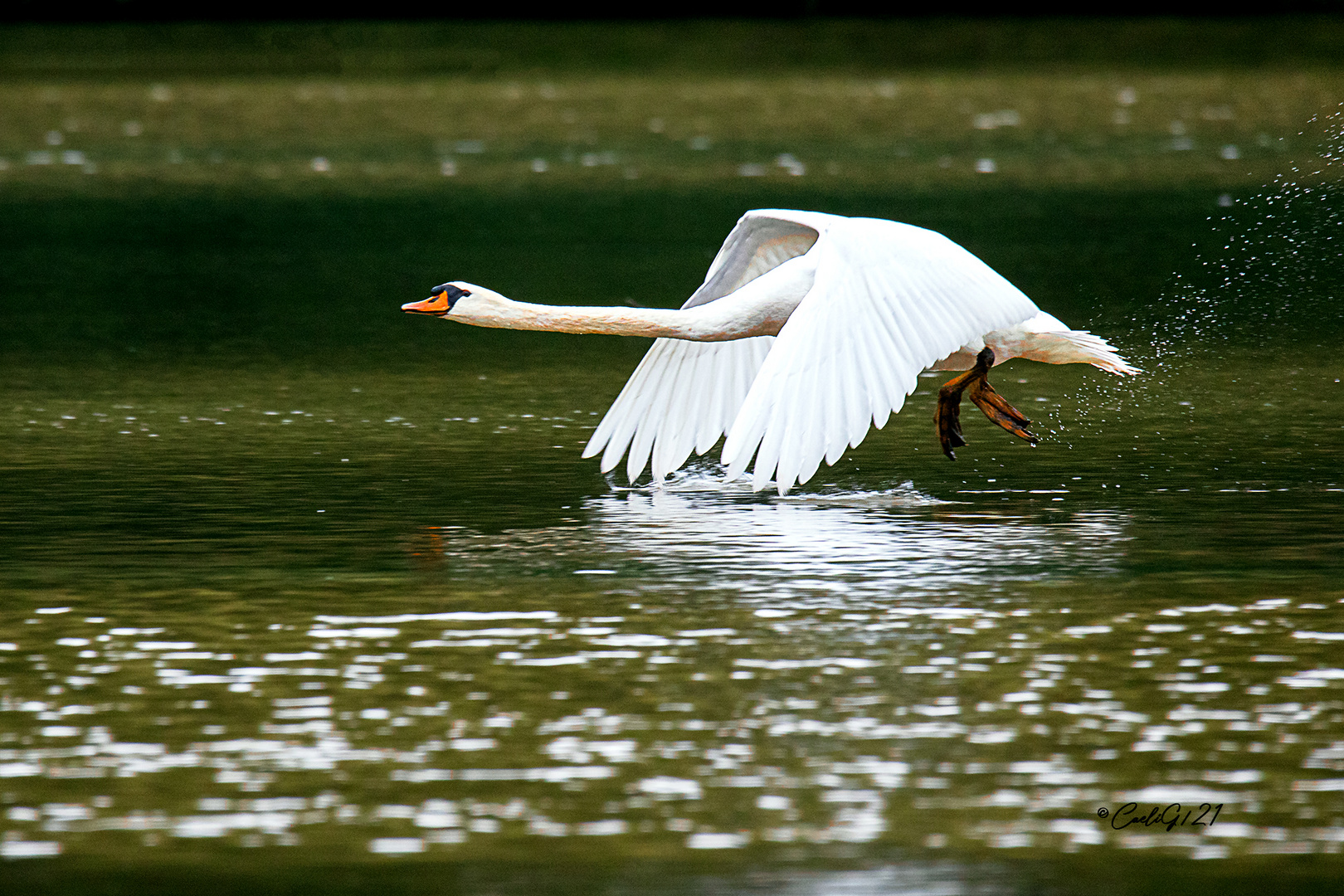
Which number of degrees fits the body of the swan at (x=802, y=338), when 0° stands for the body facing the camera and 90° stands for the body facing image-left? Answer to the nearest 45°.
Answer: approximately 90°
